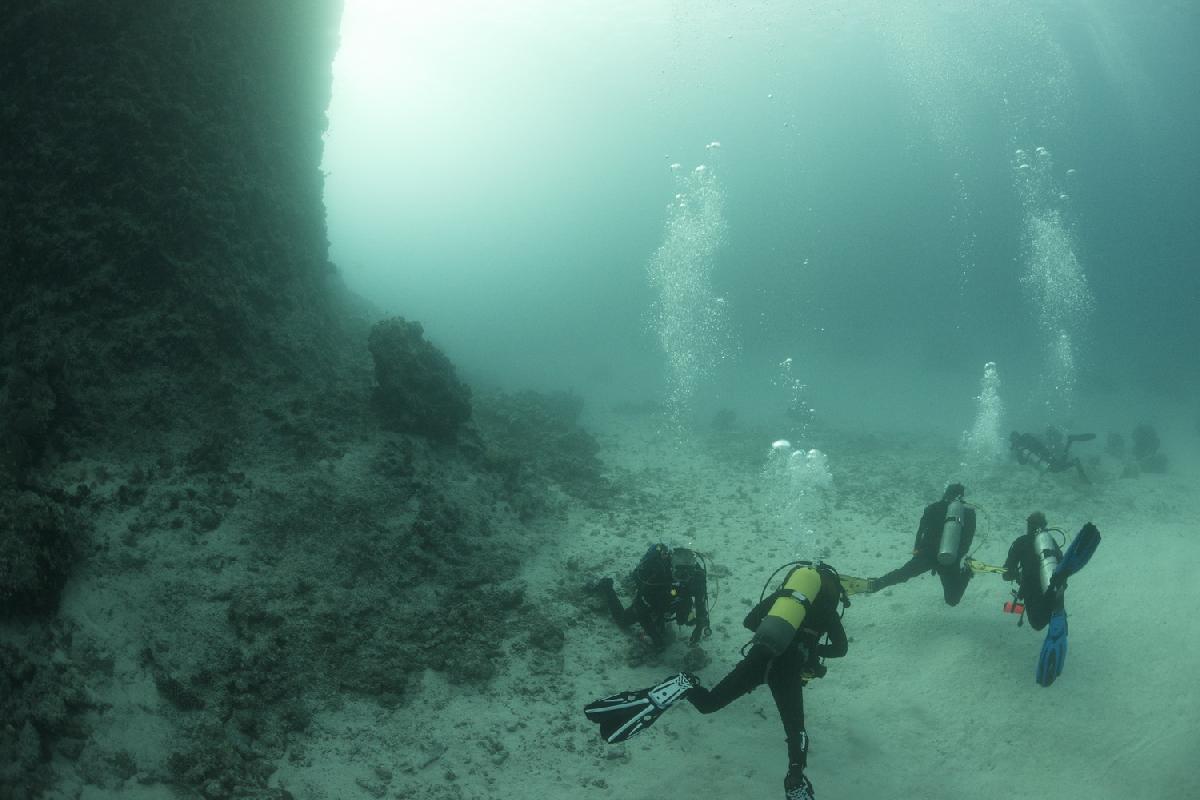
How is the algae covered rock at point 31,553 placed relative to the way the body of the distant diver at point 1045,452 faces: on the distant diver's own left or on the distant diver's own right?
on the distant diver's own left

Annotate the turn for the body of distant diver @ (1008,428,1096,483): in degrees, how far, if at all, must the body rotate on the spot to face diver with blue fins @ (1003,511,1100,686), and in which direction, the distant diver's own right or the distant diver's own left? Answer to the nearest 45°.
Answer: approximately 90° to the distant diver's own left

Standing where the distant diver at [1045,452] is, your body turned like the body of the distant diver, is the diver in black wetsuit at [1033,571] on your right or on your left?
on your left

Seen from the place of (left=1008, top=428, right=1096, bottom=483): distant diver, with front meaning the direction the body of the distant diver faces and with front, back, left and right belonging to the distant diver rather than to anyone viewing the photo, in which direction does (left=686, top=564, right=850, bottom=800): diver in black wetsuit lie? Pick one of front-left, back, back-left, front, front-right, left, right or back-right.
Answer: left

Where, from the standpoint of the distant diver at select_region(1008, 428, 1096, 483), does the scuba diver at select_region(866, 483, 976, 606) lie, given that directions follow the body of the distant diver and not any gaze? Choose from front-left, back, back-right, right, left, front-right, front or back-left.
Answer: left

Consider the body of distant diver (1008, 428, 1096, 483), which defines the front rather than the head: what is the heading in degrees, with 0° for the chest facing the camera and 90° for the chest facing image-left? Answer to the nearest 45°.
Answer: approximately 90°
